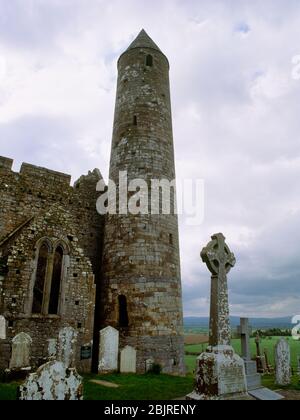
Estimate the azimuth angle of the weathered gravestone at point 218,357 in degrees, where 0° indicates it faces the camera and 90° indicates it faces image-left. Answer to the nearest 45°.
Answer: approximately 315°

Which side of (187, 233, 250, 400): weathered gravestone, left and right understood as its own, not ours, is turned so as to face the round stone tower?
back

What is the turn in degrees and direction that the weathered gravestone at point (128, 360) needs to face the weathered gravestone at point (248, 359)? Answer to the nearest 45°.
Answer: approximately 45° to its left

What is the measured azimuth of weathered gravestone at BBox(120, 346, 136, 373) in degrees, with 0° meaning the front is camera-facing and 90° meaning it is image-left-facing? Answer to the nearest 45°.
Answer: approximately 0°

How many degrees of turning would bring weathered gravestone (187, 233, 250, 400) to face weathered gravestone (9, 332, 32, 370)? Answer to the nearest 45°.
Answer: approximately 135° to its right

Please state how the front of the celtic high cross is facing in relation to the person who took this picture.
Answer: facing the viewer and to the right of the viewer

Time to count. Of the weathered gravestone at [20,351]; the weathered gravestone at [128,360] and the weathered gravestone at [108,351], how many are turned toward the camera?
3

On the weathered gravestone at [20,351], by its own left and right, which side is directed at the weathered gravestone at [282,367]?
left

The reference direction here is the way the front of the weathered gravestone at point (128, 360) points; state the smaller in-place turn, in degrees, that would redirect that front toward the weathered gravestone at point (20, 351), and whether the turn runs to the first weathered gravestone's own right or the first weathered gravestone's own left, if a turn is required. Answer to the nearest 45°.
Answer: approximately 45° to the first weathered gravestone's own right

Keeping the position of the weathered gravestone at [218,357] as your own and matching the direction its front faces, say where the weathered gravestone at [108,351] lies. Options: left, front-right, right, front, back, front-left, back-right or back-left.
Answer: back
